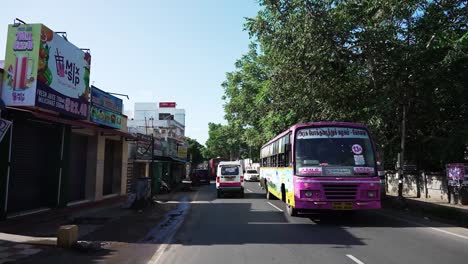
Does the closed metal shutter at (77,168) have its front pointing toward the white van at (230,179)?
no

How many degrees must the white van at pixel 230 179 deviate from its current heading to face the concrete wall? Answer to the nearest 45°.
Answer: approximately 90° to its right

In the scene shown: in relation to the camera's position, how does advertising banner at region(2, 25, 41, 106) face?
facing the viewer

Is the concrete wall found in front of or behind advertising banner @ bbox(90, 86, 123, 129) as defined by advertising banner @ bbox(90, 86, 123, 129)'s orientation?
in front

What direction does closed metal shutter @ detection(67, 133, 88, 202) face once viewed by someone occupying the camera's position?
facing the viewer and to the right of the viewer

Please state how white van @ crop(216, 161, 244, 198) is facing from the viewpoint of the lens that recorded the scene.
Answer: facing away from the viewer

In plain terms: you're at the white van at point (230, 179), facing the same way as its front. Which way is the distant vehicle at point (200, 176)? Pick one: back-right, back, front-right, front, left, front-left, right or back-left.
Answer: front

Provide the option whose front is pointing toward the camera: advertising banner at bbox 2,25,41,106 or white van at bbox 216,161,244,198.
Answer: the advertising banner

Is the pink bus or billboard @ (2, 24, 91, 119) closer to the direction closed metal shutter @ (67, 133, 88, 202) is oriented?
the pink bus

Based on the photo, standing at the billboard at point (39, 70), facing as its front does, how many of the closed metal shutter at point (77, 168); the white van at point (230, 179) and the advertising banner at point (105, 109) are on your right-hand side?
0

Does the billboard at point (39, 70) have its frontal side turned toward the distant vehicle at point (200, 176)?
no

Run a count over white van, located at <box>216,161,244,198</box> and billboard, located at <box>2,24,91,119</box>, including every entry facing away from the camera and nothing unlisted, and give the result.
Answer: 1

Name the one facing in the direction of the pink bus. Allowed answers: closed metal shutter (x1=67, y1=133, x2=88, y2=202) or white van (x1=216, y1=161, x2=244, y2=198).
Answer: the closed metal shutter

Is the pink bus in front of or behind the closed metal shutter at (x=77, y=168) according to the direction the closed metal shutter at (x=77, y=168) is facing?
in front

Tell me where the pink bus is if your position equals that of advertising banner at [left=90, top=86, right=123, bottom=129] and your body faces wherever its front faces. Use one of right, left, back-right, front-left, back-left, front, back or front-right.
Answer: front

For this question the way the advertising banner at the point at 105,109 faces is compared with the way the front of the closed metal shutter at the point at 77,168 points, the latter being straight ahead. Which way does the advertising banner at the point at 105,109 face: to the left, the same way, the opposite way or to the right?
the same way

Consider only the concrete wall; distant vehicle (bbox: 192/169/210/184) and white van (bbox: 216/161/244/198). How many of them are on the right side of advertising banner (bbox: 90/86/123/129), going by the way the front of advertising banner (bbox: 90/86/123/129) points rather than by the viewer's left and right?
0

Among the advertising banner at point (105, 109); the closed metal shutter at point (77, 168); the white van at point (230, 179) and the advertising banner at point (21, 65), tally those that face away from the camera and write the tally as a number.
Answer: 1

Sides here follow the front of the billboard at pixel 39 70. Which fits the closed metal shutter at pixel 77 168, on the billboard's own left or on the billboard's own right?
on the billboard's own left

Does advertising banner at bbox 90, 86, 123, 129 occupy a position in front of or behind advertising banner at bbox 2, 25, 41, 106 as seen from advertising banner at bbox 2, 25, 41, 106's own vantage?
behind

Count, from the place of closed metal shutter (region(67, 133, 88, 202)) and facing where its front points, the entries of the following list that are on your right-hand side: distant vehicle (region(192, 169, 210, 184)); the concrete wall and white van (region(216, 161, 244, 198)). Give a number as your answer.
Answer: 0

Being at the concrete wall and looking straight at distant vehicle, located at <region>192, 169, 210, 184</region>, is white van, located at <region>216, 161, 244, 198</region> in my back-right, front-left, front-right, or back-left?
front-left
